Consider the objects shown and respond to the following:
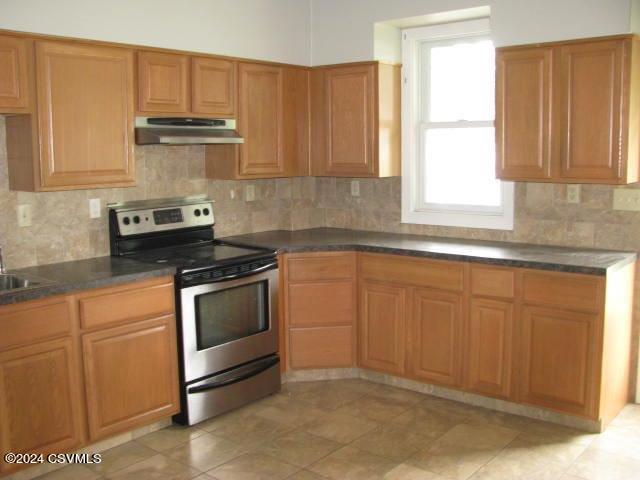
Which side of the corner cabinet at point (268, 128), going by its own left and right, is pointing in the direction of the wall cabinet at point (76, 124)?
right

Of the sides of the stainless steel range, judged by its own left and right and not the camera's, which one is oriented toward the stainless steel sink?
right

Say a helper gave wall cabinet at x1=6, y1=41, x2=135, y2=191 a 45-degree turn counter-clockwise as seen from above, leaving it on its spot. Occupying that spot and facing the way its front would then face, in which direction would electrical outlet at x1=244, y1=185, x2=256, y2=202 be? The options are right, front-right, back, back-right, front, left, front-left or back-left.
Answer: front-left

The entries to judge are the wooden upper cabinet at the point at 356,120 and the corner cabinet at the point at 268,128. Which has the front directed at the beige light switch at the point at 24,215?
the wooden upper cabinet

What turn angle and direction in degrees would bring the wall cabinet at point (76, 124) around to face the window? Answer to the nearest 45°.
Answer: approximately 45° to its left

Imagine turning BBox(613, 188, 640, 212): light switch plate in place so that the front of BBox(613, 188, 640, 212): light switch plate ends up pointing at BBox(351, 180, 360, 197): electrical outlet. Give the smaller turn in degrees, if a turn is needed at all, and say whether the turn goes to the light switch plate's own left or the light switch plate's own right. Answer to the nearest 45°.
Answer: approximately 90° to the light switch plate's own right

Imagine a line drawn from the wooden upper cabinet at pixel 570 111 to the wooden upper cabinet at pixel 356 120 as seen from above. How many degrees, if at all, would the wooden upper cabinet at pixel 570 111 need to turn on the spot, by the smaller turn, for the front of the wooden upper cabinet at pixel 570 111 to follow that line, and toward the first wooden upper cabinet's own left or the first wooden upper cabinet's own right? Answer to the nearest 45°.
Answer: approximately 45° to the first wooden upper cabinet's own right

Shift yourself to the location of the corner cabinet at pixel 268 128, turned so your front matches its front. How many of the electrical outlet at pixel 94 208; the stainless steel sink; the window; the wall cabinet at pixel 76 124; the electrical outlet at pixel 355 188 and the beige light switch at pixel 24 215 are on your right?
4

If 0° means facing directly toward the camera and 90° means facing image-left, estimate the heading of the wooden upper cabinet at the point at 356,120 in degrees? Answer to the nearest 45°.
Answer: approximately 45°

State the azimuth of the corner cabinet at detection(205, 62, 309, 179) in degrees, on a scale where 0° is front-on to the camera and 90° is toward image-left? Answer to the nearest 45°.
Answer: approximately 315°
